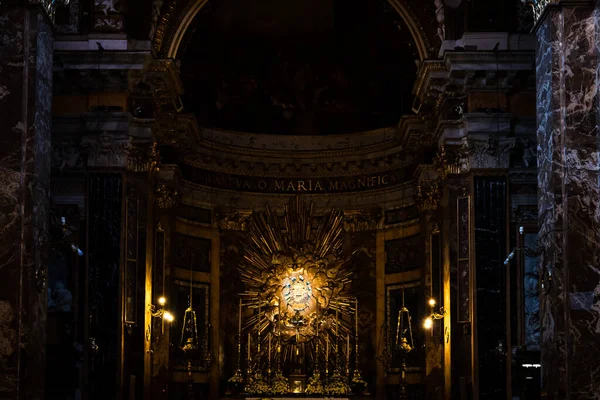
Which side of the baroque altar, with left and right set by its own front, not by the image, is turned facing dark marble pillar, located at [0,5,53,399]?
front

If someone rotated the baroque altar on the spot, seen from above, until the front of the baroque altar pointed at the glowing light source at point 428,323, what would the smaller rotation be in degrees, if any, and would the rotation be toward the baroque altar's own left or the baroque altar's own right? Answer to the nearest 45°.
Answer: approximately 45° to the baroque altar's own left

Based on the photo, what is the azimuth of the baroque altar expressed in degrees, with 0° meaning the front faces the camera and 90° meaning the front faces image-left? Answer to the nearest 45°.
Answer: approximately 0°

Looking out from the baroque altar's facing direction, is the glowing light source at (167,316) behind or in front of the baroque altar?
in front

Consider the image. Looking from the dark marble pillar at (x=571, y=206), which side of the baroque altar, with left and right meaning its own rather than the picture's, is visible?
front
